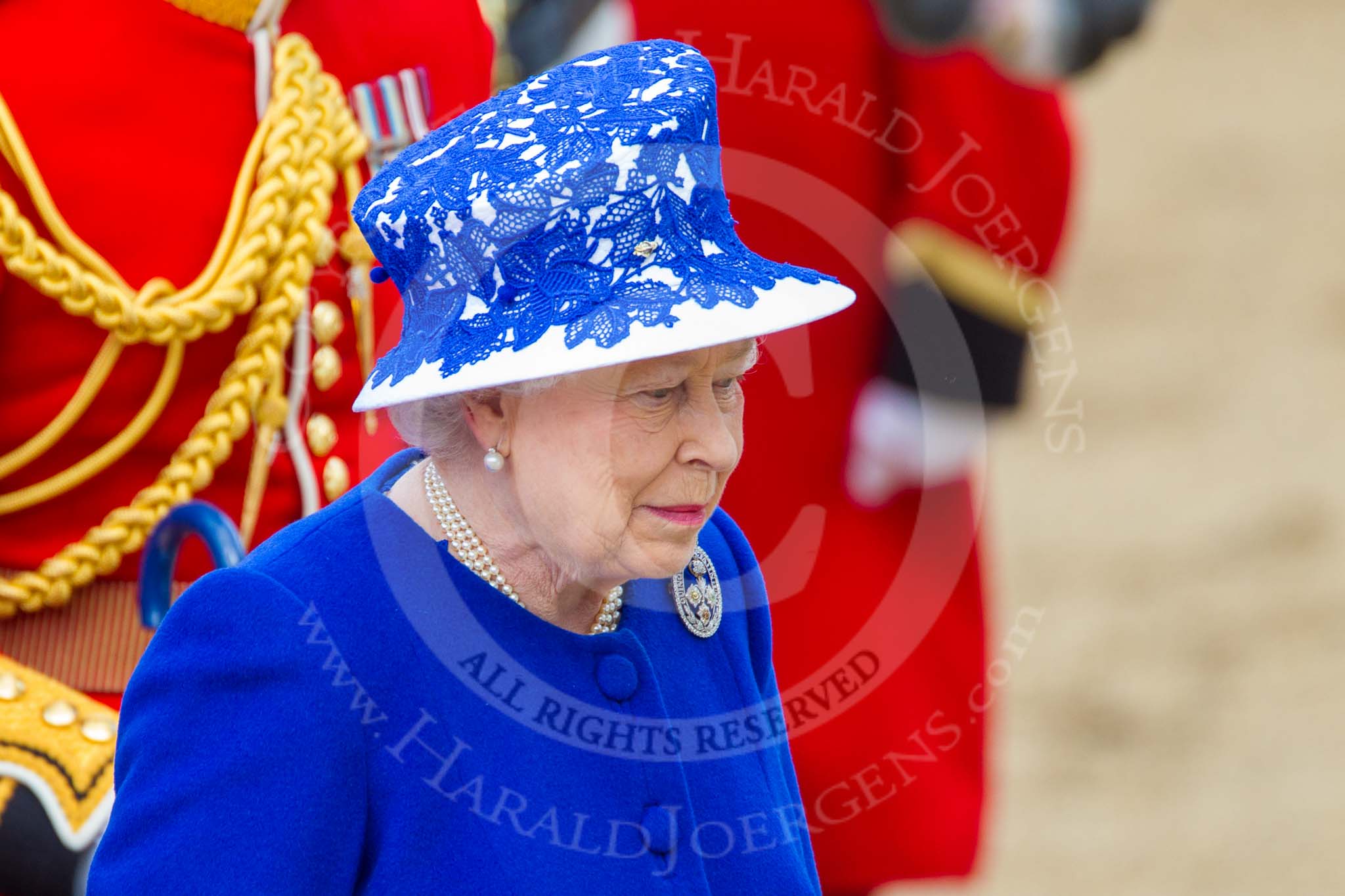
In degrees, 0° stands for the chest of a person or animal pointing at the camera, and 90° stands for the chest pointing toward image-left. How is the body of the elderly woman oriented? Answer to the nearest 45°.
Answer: approximately 315°
